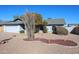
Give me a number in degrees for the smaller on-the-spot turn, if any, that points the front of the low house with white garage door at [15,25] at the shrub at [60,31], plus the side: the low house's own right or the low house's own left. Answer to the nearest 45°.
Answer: approximately 90° to the low house's own left

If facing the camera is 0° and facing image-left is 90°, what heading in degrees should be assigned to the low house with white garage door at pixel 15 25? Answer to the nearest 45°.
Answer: approximately 0°

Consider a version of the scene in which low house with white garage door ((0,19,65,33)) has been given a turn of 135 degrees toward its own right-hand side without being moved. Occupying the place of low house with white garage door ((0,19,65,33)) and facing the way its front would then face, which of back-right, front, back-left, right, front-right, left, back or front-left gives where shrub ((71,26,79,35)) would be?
back-right
